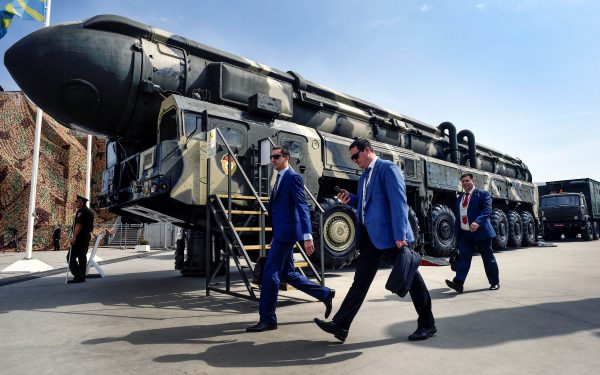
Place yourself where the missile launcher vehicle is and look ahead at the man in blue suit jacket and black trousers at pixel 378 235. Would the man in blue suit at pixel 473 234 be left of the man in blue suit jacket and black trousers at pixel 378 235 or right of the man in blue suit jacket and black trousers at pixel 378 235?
left

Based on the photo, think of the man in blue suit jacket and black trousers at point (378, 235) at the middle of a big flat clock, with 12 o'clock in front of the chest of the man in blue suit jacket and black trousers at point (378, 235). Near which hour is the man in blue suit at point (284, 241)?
the man in blue suit at point (284, 241) is roughly at 1 o'clock from the man in blue suit jacket and black trousers at point (378, 235).

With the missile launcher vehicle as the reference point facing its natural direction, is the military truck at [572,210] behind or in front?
behind

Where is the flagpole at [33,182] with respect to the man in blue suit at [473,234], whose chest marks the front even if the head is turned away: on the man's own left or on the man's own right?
on the man's own right

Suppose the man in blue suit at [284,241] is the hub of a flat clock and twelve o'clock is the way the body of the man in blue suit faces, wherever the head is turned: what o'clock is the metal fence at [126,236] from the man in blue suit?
The metal fence is roughly at 2 o'clock from the man in blue suit.

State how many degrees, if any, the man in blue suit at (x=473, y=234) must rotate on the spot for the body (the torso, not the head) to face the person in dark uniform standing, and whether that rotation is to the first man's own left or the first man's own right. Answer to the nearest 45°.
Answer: approximately 45° to the first man's own right

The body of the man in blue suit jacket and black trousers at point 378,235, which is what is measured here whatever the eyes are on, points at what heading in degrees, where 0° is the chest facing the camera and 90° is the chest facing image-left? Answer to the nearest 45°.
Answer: approximately 90°

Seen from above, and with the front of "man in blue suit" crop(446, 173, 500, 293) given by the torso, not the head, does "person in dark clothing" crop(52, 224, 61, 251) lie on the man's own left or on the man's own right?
on the man's own right

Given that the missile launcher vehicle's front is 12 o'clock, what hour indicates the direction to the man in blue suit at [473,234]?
The man in blue suit is roughly at 8 o'clock from the missile launcher vehicle.

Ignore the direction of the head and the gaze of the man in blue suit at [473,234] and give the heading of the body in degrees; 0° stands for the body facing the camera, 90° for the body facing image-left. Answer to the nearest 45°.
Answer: approximately 45°

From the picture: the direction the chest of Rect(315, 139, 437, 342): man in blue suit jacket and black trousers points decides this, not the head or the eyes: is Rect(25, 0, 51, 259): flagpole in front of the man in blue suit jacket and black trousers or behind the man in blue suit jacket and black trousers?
in front

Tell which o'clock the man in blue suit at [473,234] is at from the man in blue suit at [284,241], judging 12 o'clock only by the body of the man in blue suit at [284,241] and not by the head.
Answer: the man in blue suit at [473,234] is roughly at 5 o'clock from the man in blue suit at [284,241].

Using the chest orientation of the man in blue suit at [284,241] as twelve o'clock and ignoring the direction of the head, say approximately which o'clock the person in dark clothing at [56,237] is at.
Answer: The person in dark clothing is roughly at 2 o'clock from the man in blue suit.

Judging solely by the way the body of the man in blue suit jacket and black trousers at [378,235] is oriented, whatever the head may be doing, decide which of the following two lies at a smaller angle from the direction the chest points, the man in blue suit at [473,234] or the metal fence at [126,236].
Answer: the metal fence
